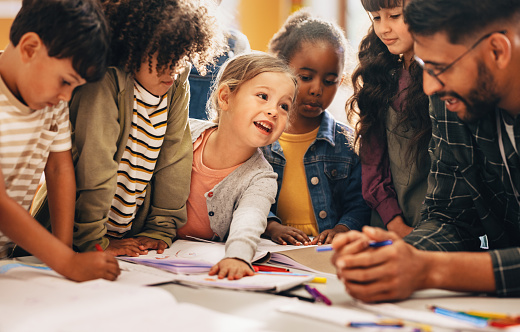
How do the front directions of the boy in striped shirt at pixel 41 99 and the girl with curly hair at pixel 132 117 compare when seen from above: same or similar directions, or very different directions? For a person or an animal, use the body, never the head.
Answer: same or similar directions

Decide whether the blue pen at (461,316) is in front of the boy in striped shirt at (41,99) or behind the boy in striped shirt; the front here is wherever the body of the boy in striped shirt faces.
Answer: in front

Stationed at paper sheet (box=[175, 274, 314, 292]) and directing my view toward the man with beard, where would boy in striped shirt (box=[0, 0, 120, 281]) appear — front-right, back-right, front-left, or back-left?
back-left

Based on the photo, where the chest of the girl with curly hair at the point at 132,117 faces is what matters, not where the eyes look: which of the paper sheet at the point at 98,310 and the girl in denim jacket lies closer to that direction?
the paper sheet

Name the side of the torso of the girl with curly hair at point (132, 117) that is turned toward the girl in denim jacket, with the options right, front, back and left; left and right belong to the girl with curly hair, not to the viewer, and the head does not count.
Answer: left

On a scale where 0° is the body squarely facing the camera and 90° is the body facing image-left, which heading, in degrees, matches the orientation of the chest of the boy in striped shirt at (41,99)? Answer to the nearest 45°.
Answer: approximately 315°

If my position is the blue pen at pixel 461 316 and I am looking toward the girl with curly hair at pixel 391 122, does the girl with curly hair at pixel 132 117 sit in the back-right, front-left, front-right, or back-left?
front-left

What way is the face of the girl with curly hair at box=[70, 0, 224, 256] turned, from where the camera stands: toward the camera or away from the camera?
toward the camera

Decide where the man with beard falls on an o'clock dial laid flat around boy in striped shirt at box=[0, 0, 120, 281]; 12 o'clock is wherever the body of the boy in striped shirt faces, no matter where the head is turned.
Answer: The man with beard is roughly at 11 o'clock from the boy in striped shirt.

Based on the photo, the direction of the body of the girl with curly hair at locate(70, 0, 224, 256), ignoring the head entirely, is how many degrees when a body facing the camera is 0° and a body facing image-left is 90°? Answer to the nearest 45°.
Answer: approximately 315°

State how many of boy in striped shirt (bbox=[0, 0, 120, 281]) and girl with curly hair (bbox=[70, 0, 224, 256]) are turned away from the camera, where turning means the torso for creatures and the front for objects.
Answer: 0

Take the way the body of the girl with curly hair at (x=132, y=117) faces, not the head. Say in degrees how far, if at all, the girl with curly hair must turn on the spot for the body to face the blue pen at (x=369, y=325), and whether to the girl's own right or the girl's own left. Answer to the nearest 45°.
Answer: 0° — they already face it
